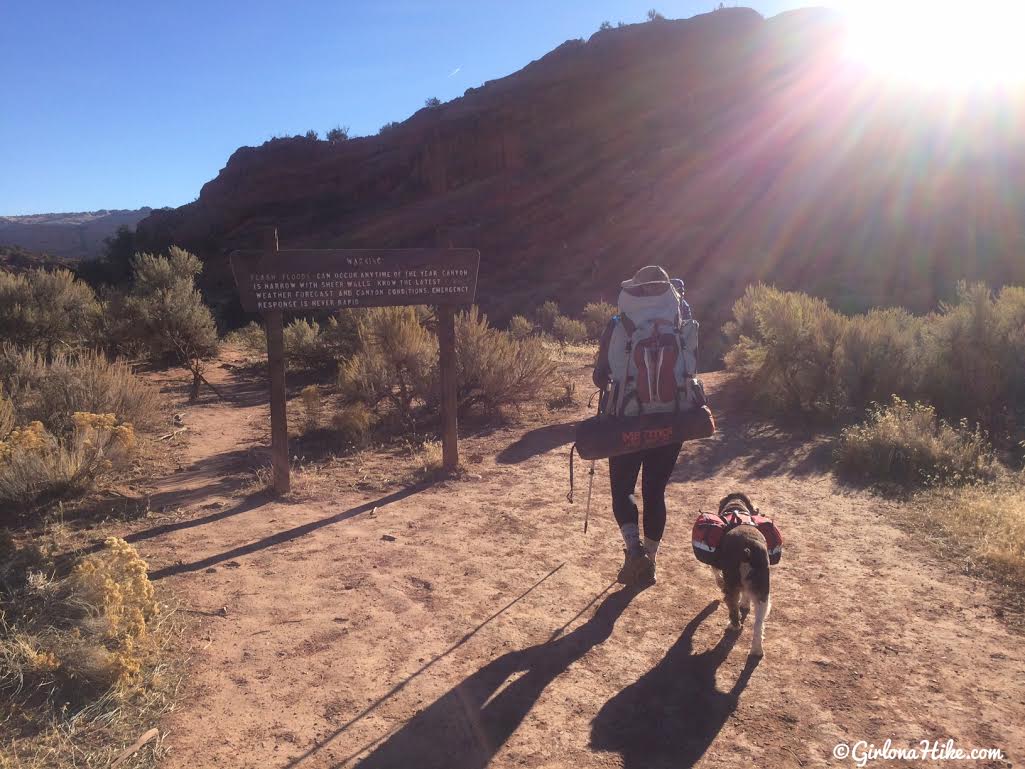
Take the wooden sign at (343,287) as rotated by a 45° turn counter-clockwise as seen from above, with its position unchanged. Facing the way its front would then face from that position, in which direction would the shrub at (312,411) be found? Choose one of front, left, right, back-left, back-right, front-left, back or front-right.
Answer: back-left

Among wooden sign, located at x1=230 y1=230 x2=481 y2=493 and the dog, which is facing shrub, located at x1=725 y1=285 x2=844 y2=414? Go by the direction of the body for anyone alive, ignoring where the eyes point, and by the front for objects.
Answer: the dog

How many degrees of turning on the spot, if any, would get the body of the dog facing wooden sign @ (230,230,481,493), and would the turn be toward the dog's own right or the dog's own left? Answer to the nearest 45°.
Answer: approximately 45° to the dog's own left

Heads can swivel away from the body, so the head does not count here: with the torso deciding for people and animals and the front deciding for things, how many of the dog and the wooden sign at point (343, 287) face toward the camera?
1

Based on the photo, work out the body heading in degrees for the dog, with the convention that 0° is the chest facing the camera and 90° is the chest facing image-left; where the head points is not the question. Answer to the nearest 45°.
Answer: approximately 180°

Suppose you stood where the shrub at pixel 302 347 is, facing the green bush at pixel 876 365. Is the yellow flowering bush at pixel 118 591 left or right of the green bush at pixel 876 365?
right

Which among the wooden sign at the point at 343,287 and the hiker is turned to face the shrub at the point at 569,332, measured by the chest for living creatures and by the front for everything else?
the hiker

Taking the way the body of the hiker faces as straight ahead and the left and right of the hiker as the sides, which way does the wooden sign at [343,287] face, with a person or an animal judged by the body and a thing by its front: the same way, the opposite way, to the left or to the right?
the opposite way

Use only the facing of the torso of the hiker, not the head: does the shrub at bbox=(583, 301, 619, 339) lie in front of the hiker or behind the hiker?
in front

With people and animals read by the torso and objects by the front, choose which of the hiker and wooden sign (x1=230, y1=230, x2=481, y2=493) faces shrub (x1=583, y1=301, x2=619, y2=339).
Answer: the hiker

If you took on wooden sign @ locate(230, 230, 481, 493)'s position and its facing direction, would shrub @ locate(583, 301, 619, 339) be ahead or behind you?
behind

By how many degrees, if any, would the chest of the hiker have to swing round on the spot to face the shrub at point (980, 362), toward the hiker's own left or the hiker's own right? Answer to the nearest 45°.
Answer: approximately 45° to the hiker's own right

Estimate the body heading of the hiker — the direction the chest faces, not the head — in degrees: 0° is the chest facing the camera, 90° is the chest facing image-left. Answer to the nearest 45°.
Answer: approximately 180°

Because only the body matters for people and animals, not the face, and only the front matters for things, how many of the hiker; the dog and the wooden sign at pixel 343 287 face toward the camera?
1

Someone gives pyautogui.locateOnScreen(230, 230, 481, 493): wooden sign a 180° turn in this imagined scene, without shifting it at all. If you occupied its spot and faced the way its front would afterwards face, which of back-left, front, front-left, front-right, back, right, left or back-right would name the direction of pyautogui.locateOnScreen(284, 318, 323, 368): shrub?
front
